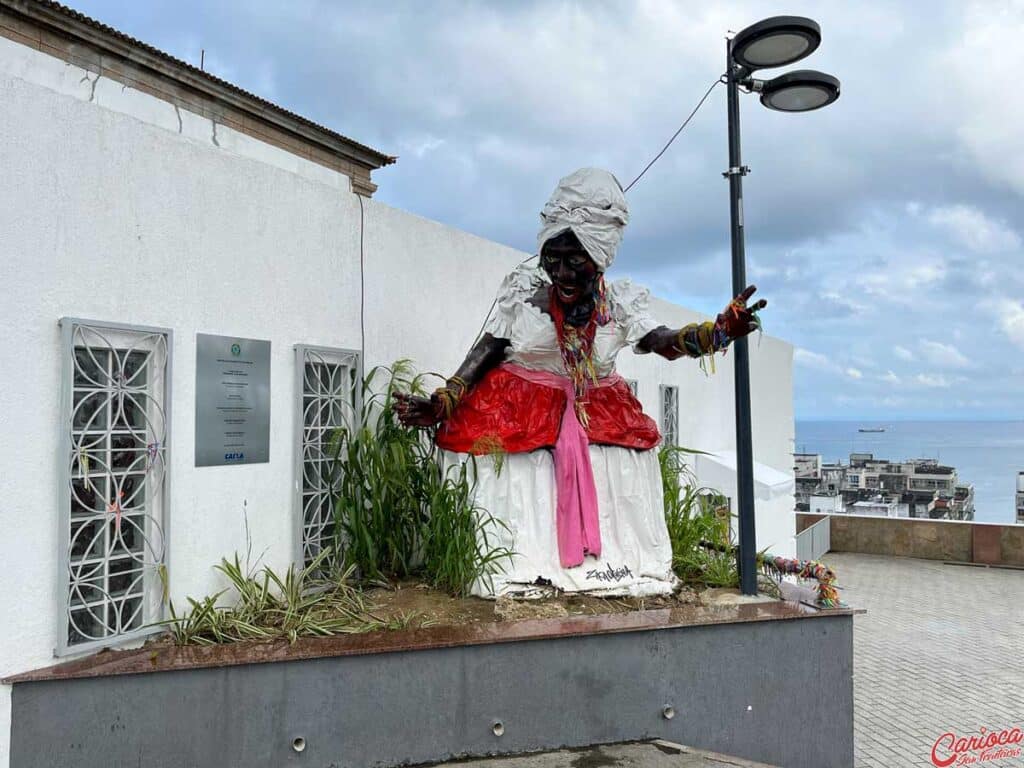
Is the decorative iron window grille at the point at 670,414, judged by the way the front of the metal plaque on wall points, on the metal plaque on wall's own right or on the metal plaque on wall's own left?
on the metal plaque on wall's own left

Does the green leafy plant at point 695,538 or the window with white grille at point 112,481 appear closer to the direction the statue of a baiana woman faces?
the window with white grille

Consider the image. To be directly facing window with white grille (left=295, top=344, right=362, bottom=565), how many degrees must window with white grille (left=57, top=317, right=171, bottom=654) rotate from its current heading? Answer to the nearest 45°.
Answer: approximately 90° to its left

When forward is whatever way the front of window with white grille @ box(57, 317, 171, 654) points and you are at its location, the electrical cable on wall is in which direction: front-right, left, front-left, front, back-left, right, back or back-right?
left

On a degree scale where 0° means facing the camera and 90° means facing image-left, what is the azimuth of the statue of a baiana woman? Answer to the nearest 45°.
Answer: approximately 0°

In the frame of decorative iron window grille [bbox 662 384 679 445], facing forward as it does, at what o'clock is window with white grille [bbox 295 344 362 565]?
The window with white grille is roughly at 2 o'clock from the decorative iron window grille.

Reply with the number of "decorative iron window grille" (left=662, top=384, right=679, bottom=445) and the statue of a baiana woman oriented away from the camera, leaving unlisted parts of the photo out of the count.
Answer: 0
